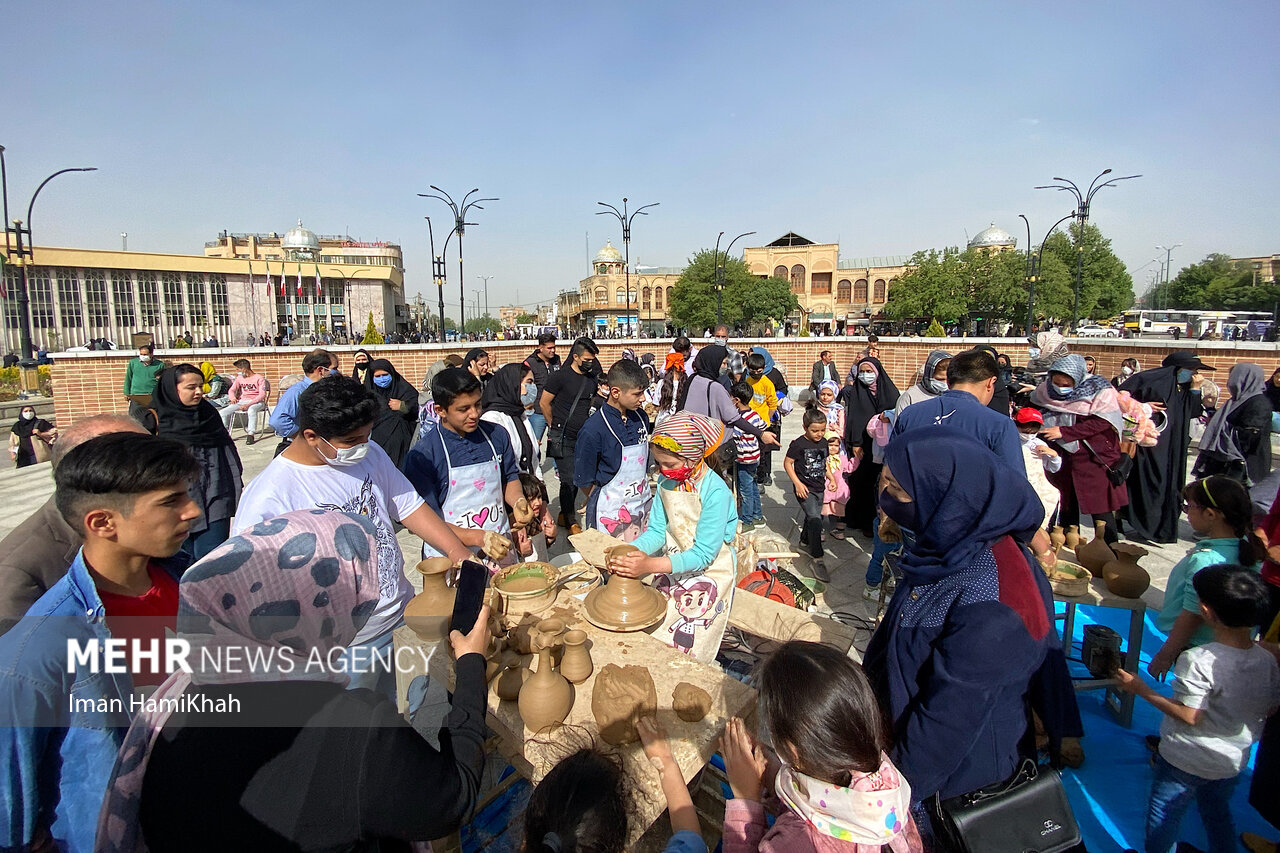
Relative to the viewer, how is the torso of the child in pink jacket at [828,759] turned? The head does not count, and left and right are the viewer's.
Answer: facing away from the viewer and to the left of the viewer

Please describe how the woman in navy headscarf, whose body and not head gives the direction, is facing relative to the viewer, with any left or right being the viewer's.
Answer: facing to the left of the viewer

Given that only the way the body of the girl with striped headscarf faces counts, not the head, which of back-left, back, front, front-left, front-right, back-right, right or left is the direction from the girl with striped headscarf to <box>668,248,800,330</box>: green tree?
back-right

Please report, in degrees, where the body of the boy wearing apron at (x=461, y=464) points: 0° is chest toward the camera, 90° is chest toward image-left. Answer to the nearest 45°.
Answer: approximately 315°

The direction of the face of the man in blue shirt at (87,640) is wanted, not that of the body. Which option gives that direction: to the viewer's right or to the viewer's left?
to the viewer's right

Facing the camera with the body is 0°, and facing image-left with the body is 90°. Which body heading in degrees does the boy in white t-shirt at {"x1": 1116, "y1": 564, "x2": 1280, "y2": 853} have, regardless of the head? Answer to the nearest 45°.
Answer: approximately 135°

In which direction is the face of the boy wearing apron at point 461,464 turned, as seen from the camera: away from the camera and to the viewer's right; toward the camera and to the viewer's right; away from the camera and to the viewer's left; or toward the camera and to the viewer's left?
toward the camera and to the viewer's right

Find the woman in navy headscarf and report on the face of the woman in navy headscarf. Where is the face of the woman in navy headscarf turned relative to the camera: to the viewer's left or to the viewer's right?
to the viewer's left

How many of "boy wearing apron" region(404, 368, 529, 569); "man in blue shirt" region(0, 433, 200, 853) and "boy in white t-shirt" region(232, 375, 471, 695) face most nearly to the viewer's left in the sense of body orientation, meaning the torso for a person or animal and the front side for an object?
0

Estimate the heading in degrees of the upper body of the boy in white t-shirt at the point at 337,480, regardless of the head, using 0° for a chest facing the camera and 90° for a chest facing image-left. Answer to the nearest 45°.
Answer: approximately 315°

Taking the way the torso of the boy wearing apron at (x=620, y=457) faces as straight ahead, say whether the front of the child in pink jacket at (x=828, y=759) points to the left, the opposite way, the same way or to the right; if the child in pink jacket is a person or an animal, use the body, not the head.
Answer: the opposite way

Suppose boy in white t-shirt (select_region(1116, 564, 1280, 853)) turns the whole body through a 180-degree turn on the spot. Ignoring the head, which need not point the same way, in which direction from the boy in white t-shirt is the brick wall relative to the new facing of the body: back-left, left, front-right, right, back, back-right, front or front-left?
back

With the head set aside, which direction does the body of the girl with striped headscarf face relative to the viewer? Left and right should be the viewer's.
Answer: facing the viewer and to the left of the viewer

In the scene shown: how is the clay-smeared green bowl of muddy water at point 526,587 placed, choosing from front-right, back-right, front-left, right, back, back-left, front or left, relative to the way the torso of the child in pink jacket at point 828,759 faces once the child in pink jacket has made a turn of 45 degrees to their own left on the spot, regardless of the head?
front-right

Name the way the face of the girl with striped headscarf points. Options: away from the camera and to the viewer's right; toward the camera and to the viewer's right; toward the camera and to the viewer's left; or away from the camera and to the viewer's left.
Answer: toward the camera and to the viewer's left
